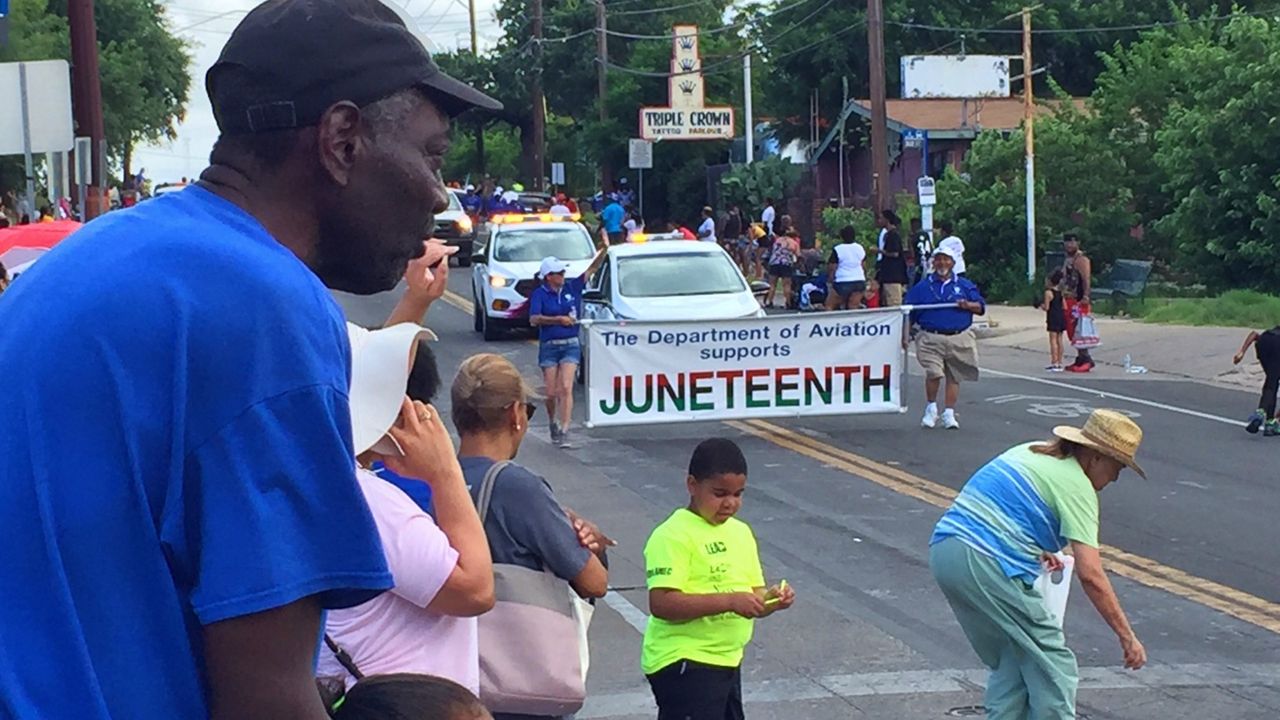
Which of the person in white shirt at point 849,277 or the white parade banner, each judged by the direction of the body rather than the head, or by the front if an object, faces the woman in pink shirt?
the white parade banner

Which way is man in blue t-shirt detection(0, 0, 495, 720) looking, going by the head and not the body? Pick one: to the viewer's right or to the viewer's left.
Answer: to the viewer's right

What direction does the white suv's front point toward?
toward the camera

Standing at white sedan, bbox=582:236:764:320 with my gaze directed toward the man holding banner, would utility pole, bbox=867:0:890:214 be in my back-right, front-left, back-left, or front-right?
back-left

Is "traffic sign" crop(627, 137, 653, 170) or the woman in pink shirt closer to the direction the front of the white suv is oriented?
the woman in pink shirt

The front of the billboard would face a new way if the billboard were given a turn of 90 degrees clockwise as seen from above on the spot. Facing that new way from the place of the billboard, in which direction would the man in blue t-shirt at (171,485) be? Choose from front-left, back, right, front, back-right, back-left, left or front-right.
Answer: left

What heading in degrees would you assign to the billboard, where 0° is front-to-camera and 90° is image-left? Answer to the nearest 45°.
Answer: approximately 0°

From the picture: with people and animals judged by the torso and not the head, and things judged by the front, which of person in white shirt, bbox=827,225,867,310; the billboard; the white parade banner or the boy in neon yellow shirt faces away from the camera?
the person in white shirt

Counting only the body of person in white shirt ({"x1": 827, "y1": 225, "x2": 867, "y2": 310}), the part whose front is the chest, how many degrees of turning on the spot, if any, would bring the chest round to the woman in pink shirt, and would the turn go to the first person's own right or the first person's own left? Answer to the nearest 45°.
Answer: approximately 180°

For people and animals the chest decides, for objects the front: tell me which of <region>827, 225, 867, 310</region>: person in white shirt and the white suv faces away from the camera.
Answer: the person in white shirt

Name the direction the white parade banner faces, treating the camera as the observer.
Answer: facing the viewer

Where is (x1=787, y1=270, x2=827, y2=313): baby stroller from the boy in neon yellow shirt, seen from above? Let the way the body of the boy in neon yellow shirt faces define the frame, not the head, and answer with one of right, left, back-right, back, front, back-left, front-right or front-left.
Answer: back-left

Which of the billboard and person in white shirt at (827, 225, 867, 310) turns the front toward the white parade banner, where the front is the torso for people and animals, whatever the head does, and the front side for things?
the billboard

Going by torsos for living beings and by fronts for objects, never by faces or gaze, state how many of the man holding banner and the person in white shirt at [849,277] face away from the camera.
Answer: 1

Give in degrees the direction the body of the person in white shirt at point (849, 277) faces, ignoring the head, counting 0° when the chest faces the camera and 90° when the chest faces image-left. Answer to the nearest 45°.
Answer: approximately 180°

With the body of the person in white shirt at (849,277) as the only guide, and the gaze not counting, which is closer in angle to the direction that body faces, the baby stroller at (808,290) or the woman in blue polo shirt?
the baby stroller
